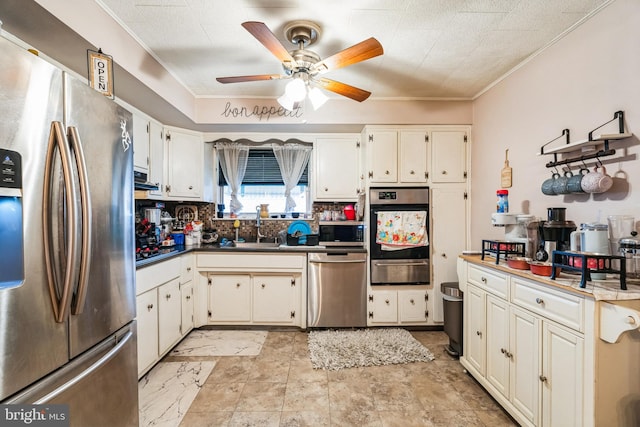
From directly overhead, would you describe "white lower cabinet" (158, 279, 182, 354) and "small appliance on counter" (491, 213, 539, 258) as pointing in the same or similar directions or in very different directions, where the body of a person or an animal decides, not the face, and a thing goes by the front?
very different directions

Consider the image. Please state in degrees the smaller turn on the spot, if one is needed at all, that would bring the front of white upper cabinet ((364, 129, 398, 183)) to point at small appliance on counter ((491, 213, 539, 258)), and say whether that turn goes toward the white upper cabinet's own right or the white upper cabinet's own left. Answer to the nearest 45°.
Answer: approximately 45° to the white upper cabinet's own left

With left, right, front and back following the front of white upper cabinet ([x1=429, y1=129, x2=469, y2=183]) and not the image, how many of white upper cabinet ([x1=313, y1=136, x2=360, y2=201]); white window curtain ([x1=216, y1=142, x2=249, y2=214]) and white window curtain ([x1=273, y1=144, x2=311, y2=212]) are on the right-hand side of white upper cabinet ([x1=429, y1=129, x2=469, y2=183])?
3

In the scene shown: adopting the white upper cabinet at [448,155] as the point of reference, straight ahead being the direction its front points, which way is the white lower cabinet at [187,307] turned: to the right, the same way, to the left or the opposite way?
to the left

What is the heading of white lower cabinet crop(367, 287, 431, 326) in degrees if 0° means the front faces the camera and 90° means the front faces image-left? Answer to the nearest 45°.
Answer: approximately 0°

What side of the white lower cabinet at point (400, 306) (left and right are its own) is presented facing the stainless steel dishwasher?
right

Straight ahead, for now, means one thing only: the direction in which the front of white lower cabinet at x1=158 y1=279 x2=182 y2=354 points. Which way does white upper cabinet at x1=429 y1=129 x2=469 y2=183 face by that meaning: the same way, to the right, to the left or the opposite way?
to the right
